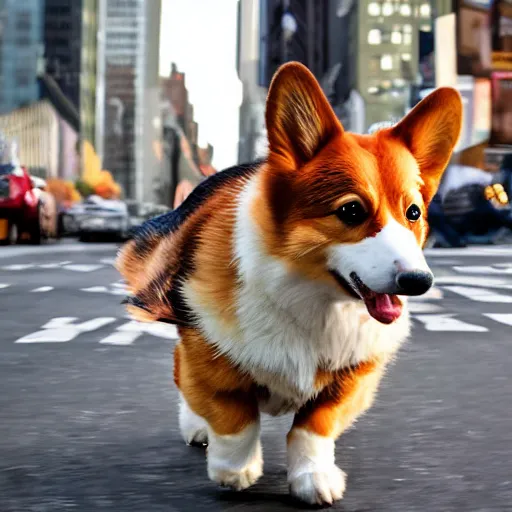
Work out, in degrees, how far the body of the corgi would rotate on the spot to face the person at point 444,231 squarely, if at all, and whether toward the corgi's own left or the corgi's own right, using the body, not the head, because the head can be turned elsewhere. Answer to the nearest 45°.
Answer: approximately 135° to the corgi's own left

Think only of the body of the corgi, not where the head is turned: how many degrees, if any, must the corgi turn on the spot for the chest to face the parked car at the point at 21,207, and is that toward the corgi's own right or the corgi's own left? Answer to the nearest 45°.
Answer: approximately 135° to the corgi's own left

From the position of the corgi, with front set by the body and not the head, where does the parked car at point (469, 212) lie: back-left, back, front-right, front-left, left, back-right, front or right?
back-left

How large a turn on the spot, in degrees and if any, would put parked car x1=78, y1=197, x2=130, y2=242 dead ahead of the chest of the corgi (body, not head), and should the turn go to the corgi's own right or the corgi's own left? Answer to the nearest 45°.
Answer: approximately 135° to the corgi's own left

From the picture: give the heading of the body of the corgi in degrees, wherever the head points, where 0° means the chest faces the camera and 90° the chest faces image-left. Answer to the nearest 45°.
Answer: approximately 315°
